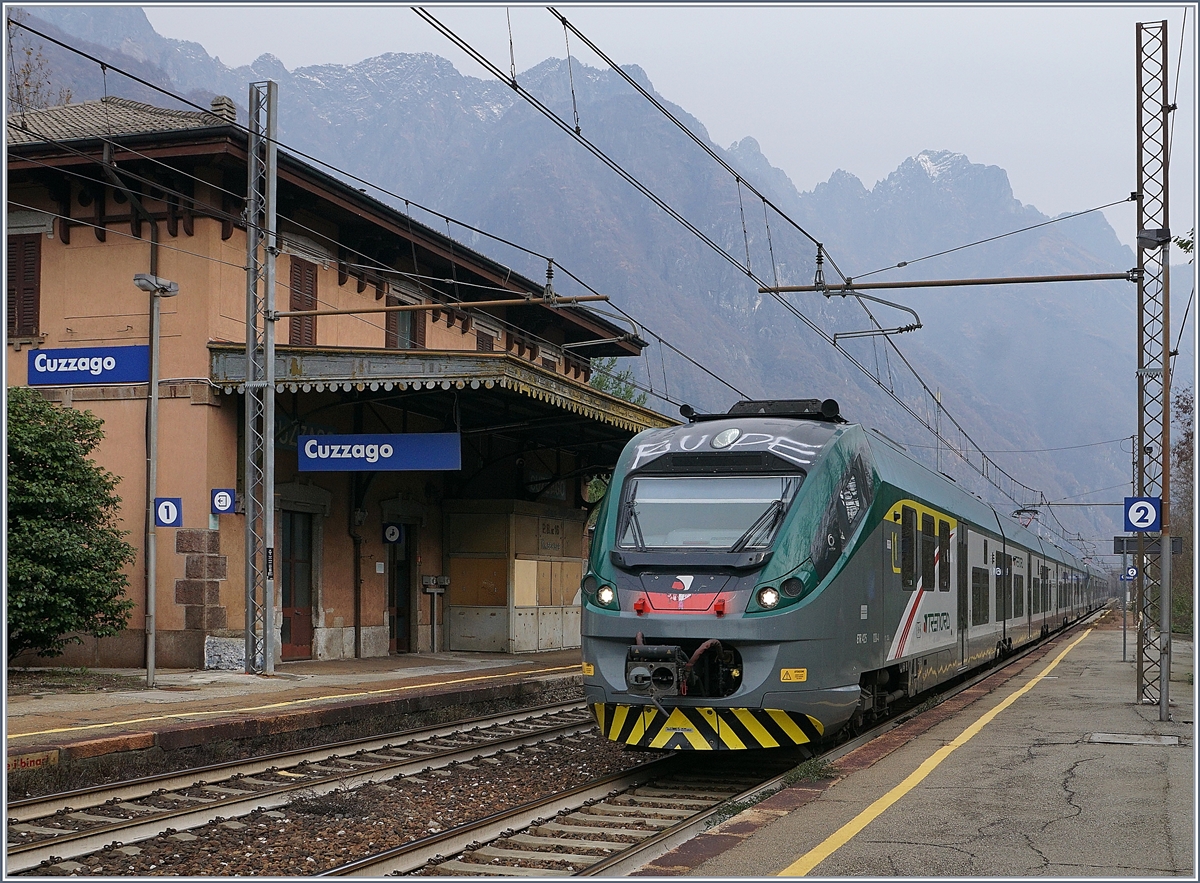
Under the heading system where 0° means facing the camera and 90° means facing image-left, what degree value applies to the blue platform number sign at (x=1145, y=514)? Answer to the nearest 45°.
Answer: approximately 0°

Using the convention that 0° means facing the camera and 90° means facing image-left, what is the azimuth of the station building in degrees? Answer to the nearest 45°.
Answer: approximately 315°

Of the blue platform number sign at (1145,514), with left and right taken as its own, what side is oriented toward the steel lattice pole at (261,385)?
right

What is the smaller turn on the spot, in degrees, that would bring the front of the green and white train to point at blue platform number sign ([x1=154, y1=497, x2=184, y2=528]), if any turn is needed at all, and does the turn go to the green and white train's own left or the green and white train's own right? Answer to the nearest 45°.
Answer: approximately 90° to the green and white train's own right

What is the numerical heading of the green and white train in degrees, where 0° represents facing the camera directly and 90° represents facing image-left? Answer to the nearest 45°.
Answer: approximately 45°

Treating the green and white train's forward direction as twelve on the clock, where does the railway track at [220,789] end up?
The railway track is roughly at 1 o'clock from the green and white train.
